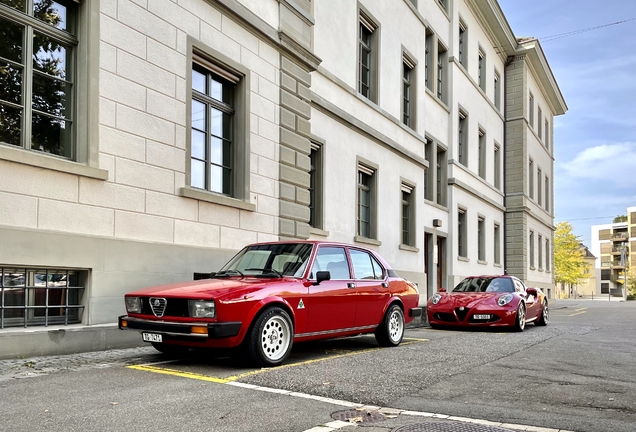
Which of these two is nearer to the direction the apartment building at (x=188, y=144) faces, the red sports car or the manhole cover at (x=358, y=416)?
the manhole cover

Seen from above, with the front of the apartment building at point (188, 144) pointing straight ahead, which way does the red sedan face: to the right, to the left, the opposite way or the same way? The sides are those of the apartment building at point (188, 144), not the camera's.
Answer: to the right

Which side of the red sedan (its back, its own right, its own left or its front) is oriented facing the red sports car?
back

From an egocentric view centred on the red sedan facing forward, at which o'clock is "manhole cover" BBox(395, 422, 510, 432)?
The manhole cover is roughly at 10 o'clock from the red sedan.

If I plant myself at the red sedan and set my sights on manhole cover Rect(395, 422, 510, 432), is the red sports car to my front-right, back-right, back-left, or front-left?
back-left

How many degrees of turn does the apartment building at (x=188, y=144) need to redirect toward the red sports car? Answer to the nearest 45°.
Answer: approximately 90° to its left

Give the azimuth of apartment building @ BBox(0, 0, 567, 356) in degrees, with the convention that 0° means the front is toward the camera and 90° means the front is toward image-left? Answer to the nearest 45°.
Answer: approximately 315°

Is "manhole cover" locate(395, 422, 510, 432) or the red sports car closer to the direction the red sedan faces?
the manhole cover

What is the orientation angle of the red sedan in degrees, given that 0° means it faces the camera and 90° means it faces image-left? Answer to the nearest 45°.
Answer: approximately 45°
